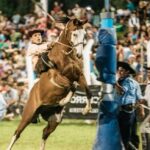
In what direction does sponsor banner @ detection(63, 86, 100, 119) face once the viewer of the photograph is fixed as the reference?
facing the viewer

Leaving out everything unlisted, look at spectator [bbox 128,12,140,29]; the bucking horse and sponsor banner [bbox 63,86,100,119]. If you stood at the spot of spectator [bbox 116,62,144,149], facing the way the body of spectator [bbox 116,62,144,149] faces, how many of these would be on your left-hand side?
0

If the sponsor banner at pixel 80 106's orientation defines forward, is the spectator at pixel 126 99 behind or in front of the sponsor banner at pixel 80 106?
in front

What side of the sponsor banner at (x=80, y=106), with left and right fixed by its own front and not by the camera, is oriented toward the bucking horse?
front

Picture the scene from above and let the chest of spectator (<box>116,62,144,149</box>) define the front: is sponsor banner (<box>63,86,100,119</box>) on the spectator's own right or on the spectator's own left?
on the spectator's own right

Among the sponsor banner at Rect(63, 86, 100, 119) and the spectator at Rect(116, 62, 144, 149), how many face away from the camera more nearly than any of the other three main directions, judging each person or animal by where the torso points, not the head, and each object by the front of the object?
0

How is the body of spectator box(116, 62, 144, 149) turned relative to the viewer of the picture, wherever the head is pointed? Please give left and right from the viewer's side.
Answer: facing the viewer and to the left of the viewer
